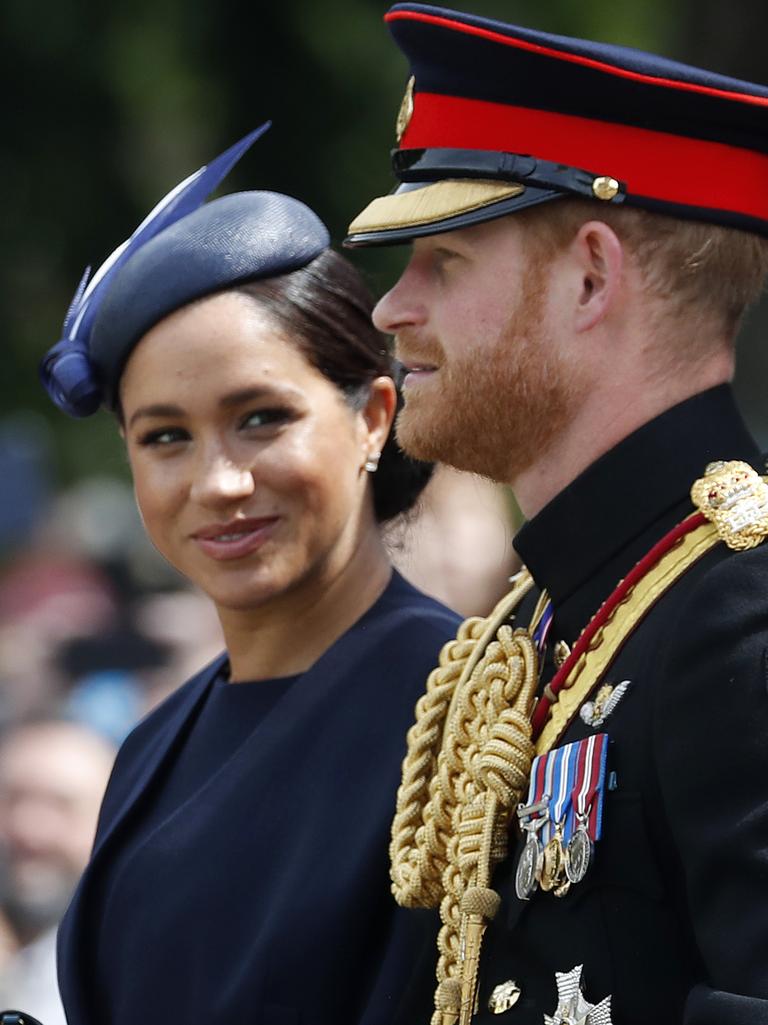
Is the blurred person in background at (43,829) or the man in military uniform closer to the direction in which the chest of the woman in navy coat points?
the man in military uniform

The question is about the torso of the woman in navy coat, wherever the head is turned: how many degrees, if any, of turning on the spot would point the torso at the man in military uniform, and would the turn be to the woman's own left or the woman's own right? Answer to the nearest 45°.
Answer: approximately 90° to the woman's own left

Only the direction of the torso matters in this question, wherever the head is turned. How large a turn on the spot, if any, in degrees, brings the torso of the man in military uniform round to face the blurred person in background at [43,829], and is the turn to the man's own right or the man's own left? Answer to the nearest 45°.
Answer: approximately 90° to the man's own right

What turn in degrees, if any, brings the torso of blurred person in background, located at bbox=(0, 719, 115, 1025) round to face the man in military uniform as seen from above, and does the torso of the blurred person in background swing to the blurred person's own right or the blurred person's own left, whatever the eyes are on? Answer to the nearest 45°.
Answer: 0° — they already face them

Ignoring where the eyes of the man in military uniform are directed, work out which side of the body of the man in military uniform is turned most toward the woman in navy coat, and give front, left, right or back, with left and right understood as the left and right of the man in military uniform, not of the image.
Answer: right

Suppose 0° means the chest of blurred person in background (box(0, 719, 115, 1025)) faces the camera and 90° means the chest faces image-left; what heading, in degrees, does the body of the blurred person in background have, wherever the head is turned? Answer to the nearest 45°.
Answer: approximately 0°

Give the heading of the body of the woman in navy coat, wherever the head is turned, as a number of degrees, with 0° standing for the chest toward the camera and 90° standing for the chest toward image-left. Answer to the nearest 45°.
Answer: approximately 45°

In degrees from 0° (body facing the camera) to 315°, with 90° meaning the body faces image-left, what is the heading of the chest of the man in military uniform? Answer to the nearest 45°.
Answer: approximately 45°

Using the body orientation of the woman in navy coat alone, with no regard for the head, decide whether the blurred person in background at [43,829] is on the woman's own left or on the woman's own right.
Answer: on the woman's own right
